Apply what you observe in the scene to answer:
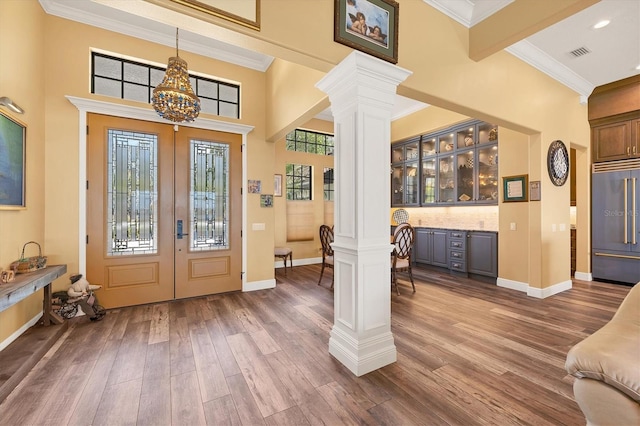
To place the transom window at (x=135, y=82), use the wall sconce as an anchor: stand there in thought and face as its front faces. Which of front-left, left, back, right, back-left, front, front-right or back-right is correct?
left

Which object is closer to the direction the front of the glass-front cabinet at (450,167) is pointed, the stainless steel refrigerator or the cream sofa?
the cream sofa

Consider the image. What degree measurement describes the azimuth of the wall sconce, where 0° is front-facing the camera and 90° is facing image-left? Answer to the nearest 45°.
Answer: approximately 315°

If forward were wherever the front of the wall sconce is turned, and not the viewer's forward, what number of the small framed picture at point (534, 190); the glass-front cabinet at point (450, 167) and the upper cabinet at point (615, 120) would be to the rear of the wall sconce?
0

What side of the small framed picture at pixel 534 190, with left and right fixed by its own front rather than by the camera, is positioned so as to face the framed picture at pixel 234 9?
front

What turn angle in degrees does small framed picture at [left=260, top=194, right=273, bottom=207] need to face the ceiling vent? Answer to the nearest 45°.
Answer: approximately 90° to its left

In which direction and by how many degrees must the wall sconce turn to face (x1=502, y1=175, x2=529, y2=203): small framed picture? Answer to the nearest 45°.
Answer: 0° — it already faces it

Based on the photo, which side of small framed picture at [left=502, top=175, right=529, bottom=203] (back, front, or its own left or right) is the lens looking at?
front

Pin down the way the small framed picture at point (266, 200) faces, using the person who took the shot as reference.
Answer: facing the viewer

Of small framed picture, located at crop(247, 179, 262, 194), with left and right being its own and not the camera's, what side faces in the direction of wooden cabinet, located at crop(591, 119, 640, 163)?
left

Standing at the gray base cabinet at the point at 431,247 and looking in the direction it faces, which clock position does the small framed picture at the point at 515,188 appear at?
The small framed picture is roughly at 10 o'clock from the gray base cabinet.

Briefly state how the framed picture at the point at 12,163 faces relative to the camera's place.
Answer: facing the viewer and to the right of the viewer

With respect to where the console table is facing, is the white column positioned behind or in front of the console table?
in front

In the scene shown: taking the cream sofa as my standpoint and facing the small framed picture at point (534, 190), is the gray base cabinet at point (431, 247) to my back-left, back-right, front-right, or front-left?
front-left

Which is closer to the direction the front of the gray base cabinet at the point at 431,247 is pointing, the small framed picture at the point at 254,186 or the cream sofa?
the cream sofa

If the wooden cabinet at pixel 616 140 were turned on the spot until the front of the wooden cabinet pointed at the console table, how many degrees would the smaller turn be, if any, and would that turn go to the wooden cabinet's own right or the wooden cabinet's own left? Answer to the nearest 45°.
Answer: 0° — it already faces it
